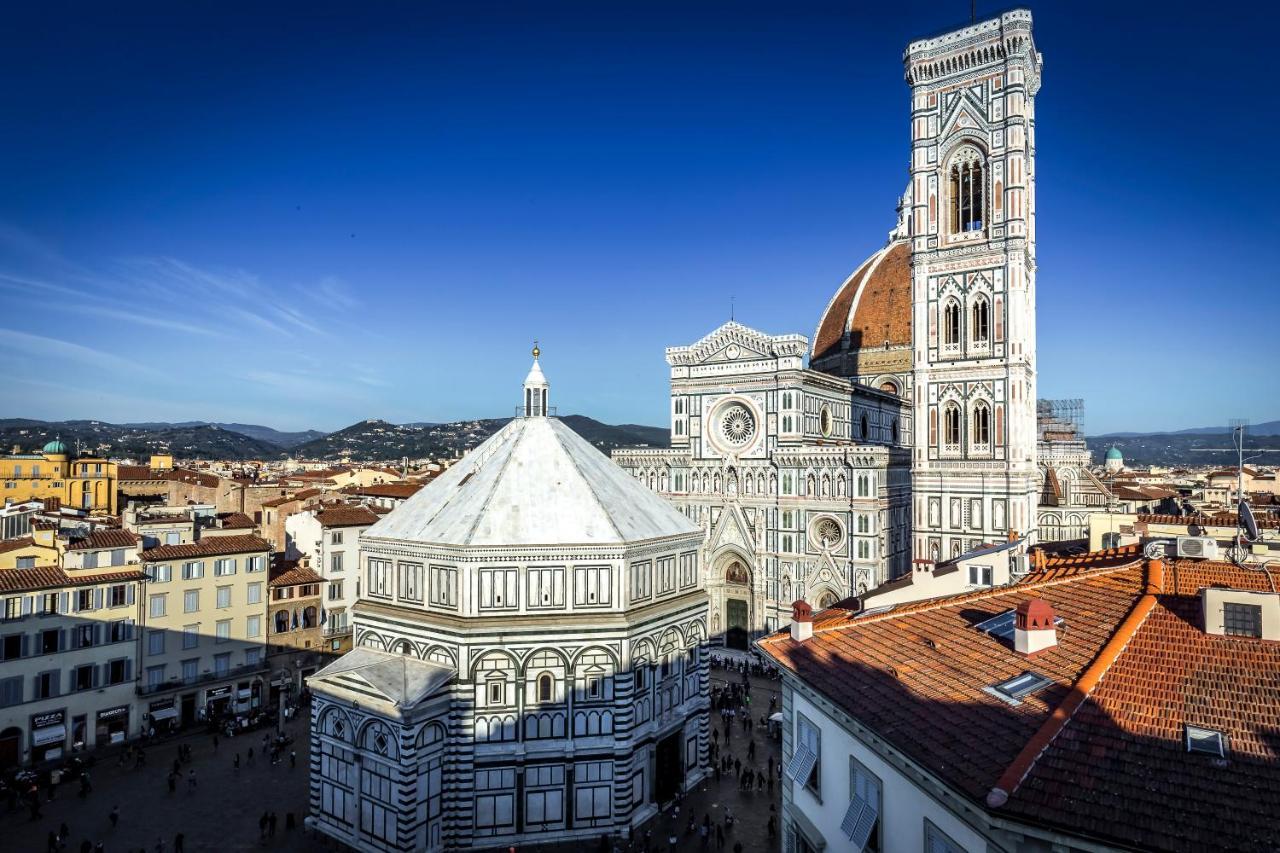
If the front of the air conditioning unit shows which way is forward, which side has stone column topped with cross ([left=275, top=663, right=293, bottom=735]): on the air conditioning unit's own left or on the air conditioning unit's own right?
on the air conditioning unit's own right

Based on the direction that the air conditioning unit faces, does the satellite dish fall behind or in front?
behind

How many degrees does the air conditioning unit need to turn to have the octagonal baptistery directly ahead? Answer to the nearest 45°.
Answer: approximately 90° to its right

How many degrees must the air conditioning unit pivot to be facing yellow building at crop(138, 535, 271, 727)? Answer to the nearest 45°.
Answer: approximately 90° to its right
